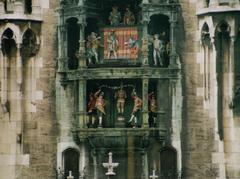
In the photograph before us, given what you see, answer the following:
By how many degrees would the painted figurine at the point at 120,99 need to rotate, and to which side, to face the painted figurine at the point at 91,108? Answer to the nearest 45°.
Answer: approximately 90° to its right

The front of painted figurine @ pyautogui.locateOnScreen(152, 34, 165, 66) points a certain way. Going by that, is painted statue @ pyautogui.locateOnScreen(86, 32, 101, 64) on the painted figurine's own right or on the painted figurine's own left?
on the painted figurine's own right

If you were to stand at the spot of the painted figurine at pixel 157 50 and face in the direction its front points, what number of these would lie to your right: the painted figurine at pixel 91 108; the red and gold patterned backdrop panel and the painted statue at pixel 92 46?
3

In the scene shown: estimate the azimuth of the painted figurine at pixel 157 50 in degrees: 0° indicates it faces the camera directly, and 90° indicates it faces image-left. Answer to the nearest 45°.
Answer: approximately 0°

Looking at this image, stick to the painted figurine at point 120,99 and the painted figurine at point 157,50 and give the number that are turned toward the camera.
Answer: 2
